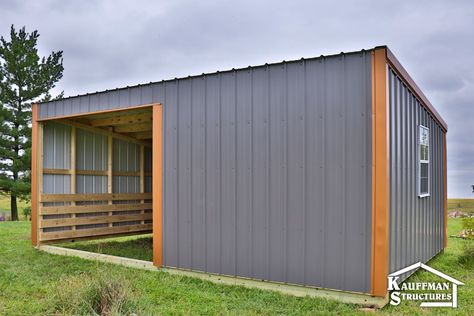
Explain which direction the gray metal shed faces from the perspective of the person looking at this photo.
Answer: facing the viewer and to the left of the viewer

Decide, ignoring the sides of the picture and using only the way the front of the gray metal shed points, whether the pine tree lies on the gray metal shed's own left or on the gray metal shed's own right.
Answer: on the gray metal shed's own right

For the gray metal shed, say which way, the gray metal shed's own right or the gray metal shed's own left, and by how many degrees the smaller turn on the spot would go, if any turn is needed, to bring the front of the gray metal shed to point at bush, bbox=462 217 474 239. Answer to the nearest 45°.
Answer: approximately 180°

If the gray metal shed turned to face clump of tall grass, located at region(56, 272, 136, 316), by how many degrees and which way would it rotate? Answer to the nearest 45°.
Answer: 0° — it already faces it
